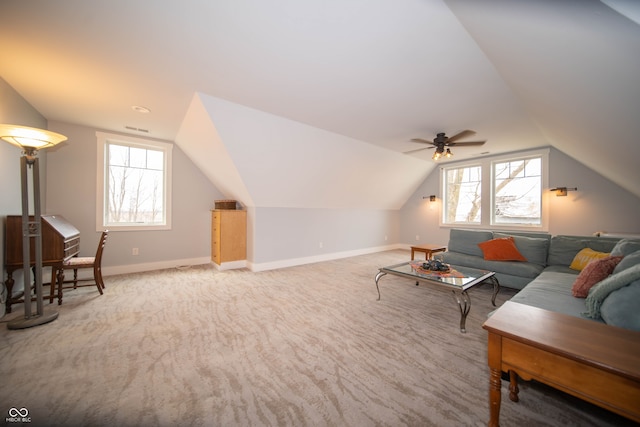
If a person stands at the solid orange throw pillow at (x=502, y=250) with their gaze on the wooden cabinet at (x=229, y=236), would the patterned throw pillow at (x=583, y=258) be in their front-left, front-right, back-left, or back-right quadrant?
back-left

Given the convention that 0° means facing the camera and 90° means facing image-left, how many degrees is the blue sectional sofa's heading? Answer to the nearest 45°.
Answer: approximately 45°

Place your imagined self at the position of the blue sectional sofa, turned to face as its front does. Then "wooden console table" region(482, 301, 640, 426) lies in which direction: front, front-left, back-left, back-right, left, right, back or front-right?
front-left

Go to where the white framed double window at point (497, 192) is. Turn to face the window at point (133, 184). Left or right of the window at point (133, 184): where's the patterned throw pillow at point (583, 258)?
left

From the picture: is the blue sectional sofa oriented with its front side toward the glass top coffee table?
yes

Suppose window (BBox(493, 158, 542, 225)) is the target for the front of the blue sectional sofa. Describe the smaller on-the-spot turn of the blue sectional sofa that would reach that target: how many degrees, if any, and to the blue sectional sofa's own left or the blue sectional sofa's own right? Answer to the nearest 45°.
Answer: approximately 135° to the blue sectional sofa's own right

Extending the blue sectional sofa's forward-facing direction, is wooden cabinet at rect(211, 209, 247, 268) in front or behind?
in front

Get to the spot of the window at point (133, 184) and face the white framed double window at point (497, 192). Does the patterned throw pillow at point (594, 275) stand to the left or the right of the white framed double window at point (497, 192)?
right

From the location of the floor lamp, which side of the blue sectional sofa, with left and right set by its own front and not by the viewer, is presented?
front

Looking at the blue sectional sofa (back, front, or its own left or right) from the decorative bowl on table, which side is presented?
front
